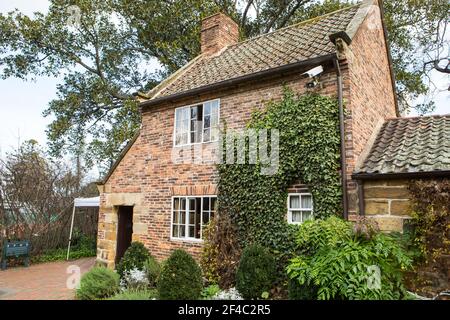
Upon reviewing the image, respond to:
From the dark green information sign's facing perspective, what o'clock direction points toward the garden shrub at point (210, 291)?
The garden shrub is roughly at 11 o'clock from the dark green information sign.

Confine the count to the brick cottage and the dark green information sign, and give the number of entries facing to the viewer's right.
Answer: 0

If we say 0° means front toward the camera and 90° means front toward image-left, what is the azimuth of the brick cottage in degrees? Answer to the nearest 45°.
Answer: approximately 45°
